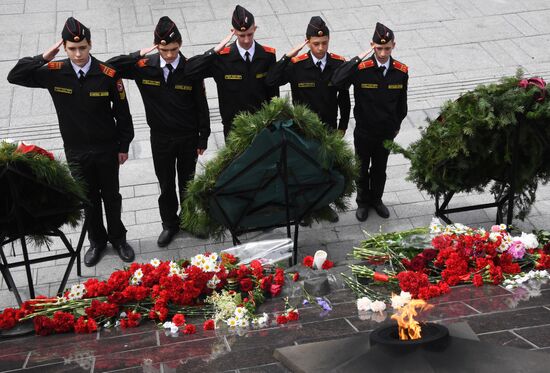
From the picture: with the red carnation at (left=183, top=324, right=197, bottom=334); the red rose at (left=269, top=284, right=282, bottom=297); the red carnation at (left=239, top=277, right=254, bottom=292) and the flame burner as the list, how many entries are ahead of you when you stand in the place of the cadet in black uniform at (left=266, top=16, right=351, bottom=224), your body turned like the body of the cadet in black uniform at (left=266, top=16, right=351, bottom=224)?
4

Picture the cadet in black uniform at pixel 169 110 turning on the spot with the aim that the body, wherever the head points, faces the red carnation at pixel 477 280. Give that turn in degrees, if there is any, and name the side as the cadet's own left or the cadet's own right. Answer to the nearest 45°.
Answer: approximately 45° to the cadet's own left

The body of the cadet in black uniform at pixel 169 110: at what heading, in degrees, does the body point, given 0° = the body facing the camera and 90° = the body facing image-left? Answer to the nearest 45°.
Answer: approximately 0°

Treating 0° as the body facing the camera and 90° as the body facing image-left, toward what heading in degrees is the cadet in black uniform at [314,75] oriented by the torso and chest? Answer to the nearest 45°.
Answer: approximately 0°

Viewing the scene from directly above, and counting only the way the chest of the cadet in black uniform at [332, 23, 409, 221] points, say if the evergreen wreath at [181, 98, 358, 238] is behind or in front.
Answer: in front

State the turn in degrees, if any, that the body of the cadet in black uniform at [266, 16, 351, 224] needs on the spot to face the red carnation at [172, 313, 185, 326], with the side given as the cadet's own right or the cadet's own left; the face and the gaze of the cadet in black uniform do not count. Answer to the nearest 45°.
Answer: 0° — they already face it

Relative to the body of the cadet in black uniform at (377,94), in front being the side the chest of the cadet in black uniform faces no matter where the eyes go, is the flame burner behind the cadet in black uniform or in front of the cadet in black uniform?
in front

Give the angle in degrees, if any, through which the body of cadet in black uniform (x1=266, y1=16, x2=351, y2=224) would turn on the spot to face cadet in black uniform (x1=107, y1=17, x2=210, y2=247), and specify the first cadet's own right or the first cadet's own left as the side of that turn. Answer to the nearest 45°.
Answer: approximately 90° to the first cadet's own right
